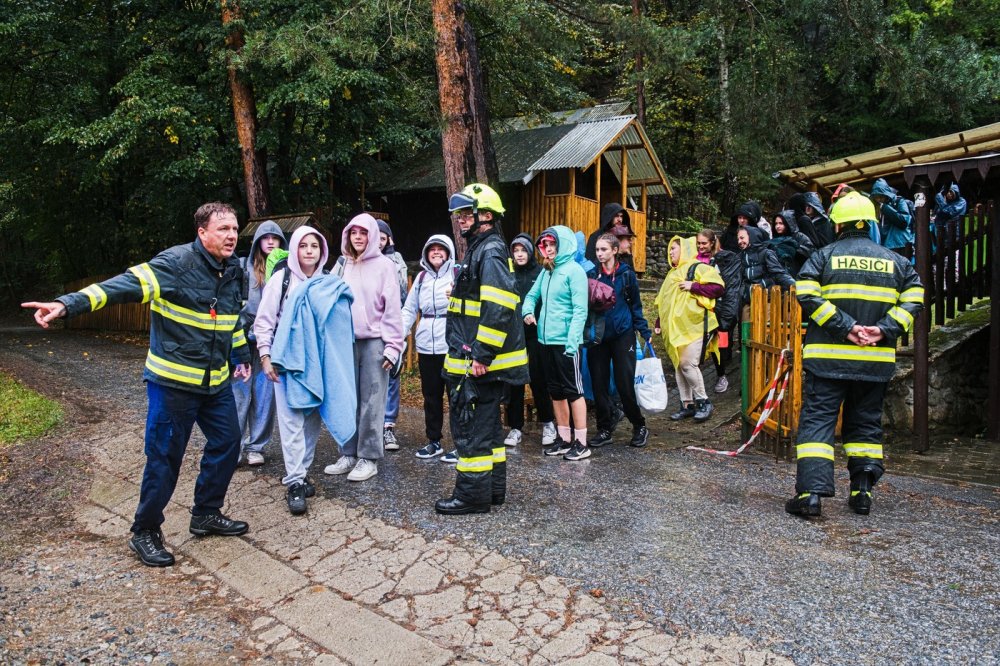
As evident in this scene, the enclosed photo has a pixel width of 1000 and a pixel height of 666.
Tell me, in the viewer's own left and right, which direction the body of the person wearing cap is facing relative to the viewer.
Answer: facing the viewer

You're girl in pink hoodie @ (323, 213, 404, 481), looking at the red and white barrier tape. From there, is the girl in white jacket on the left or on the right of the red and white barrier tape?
left

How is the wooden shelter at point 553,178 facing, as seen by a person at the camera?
facing the viewer and to the right of the viewer

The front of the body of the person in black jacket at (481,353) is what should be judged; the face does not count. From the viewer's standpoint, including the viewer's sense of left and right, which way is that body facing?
facing to the left of the viewer

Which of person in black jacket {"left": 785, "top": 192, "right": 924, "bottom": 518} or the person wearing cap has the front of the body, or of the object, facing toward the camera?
the person wearing cap

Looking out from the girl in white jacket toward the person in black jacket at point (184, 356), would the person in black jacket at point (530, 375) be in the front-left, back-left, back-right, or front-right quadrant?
back-left

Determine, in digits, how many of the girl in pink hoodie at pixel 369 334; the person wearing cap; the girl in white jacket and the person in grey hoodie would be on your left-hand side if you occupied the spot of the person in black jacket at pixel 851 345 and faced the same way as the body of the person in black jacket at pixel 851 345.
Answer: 4

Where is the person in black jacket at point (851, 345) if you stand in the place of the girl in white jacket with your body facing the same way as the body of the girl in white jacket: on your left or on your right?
on your left

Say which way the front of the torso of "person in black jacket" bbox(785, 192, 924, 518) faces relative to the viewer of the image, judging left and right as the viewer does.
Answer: facing away from the viewer
